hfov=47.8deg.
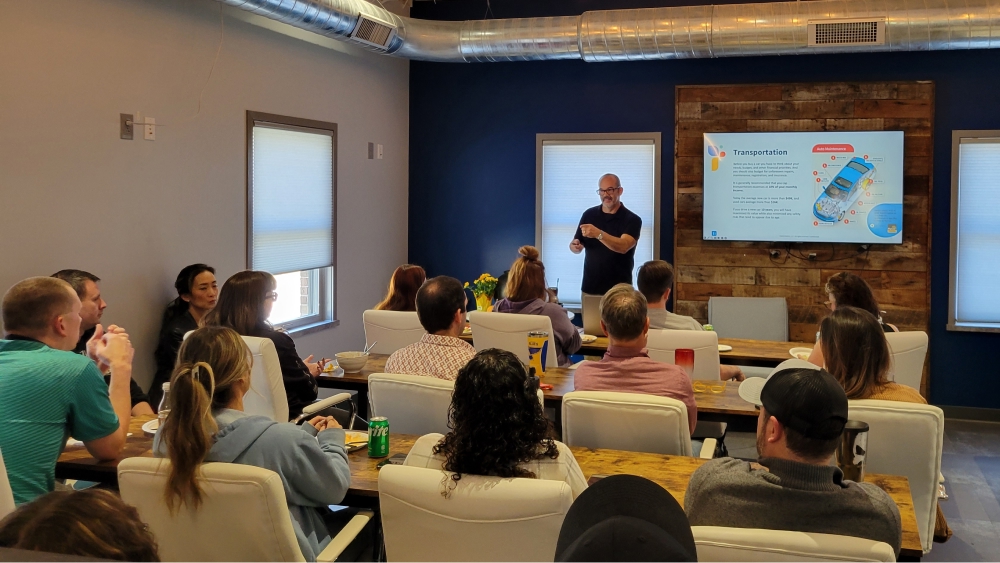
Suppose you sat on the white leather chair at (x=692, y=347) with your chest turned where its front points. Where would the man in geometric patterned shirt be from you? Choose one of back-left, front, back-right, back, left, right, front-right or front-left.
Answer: back-left

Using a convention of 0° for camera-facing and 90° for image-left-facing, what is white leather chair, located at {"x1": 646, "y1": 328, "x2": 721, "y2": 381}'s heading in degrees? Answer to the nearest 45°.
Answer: approximately 180°

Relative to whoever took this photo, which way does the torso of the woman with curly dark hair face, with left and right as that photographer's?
facing away from the viewer

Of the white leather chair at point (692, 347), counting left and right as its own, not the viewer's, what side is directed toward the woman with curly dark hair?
back

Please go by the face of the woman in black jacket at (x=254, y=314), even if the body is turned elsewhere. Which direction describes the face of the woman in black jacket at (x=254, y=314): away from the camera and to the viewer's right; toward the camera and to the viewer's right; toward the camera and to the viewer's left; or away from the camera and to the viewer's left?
away from the camera and to the viewer's right

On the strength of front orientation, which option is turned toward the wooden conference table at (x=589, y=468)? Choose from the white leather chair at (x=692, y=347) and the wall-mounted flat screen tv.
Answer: the wall-mounted flat screen tv

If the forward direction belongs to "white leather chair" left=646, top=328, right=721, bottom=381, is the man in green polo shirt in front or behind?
behind

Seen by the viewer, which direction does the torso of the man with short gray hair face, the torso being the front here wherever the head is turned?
away from the camera

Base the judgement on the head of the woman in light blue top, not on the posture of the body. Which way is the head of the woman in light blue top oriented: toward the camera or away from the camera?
away from the camera
